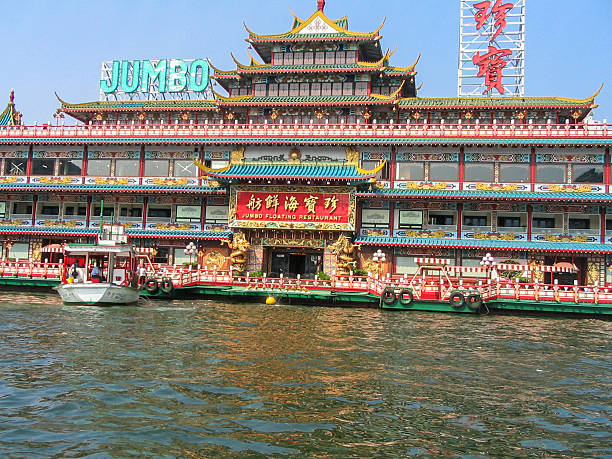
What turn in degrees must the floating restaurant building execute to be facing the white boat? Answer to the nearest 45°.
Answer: approximately 45° to its right

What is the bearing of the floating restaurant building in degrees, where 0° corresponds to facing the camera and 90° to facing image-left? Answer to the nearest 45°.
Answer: approximately 0°
